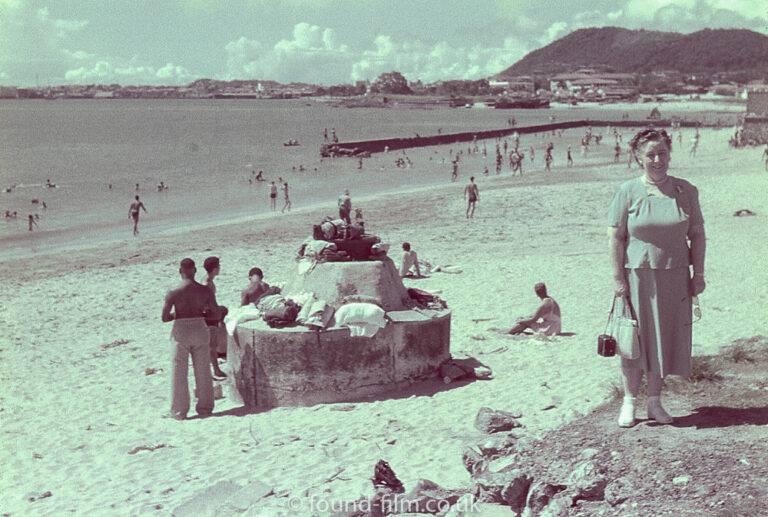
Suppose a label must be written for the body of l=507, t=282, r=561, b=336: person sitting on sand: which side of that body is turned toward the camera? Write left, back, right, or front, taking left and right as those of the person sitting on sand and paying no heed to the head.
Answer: left

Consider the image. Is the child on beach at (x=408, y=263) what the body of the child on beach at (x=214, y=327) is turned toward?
no

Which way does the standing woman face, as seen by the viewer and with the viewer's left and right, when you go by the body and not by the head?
facing the viewer

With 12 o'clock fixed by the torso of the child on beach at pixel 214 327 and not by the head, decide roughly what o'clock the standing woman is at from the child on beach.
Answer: The standing woman is roughly at 2 o'clock from the child on beach.

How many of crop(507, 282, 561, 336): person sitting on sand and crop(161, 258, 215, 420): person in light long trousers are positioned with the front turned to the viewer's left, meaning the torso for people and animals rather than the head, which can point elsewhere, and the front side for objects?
1

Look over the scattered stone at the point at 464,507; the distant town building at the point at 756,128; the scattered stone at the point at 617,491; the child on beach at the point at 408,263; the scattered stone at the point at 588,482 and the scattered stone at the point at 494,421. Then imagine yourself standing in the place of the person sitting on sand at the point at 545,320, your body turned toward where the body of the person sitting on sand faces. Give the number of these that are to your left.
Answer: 4

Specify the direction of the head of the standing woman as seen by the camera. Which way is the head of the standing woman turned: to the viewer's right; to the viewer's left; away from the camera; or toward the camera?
toward the camera

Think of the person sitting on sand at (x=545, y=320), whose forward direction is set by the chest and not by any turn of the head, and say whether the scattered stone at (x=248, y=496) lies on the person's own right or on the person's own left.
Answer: on the person's own left

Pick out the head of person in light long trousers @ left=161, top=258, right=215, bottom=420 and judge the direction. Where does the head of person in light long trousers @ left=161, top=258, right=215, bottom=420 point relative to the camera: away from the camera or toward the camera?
away from the camera

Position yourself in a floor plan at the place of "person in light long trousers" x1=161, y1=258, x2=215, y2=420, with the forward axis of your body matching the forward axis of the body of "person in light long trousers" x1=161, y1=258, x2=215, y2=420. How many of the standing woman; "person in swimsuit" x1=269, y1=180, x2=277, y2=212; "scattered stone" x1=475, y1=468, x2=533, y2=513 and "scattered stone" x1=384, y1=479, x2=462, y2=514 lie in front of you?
1

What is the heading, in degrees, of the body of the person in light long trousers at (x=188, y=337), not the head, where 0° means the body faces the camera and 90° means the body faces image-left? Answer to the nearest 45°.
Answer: approximately 180°

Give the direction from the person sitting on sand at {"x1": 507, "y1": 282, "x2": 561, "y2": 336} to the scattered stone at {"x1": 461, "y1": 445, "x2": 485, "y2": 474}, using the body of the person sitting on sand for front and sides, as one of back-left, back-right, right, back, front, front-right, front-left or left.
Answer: left

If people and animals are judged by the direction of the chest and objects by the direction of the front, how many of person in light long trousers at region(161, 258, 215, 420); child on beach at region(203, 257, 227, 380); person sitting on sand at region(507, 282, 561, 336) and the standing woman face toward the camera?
1

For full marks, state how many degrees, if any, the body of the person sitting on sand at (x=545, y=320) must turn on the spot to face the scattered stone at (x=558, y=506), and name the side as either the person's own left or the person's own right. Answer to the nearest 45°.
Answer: approximately 90° to the person's own left

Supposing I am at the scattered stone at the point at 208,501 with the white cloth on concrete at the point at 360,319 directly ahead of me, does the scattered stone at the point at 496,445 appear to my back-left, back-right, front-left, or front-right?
front-right

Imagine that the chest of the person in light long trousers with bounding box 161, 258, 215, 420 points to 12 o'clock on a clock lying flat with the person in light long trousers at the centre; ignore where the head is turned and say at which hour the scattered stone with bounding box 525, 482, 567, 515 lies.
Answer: The scattered stone is roughly at 5 o'clock from the person in light long trousers.

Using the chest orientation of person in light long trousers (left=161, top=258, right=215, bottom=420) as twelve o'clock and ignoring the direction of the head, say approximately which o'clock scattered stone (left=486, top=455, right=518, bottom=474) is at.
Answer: The scattered stone is roughly at 5 o'clock from the person in light long trousers.
